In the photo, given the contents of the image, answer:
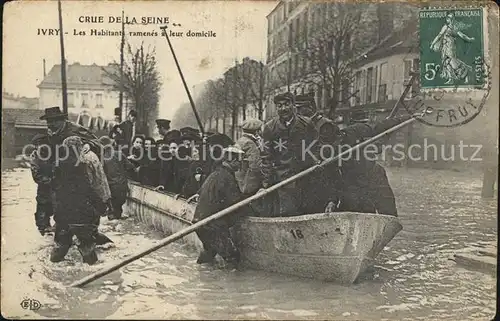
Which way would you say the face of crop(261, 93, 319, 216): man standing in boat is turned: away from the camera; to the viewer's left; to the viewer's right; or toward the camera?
toward the camera

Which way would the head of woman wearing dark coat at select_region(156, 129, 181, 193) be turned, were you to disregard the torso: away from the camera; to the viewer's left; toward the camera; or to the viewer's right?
toward the camera

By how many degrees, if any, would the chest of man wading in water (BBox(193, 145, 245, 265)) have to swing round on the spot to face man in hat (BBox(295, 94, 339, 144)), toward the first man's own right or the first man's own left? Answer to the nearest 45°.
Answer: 0° — they already face them
